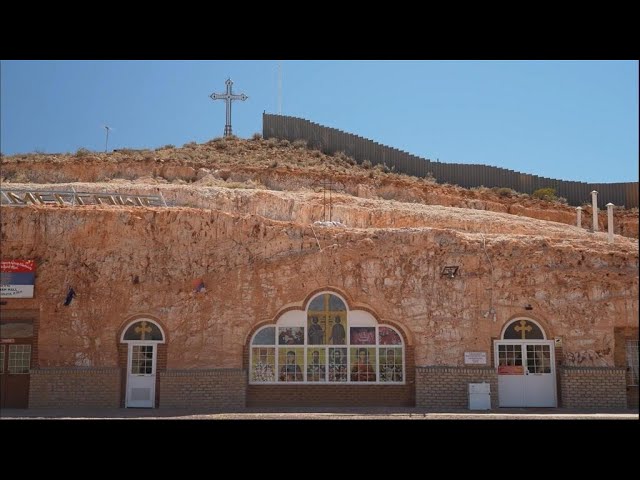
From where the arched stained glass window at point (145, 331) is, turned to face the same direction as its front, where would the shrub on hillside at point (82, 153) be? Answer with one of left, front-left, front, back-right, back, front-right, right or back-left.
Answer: back

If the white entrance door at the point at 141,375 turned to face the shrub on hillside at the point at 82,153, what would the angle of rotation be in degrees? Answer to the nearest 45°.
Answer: approximately 180°

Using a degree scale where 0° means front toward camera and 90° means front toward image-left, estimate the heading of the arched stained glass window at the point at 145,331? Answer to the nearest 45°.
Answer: approximately 0°

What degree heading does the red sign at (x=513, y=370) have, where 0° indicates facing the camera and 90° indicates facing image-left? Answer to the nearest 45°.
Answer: approximately 0°

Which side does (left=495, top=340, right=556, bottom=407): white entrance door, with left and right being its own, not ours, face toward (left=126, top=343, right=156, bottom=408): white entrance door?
right

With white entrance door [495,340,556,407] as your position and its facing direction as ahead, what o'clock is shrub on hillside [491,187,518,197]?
The shrub on hillside is roughly at 6 o'clock from the white entrance door.

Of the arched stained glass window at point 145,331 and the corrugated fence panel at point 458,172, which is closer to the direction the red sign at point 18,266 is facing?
the arched stained glass window

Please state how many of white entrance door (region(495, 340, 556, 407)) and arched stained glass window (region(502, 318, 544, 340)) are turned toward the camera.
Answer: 2

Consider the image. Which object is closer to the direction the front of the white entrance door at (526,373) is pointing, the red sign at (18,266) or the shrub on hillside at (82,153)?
the red sign

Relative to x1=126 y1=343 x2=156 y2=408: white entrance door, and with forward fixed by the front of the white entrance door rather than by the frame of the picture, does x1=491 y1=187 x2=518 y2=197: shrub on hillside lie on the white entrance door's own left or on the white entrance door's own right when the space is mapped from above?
on the white entrance door's own left

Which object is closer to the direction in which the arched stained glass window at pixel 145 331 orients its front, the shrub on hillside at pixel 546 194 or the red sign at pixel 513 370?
the red sign

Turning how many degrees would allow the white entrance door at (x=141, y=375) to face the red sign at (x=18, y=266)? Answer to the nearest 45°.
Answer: approximately 90° to its right

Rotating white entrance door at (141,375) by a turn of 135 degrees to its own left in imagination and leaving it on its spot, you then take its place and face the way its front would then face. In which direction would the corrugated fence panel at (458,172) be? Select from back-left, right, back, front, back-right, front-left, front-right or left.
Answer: front
